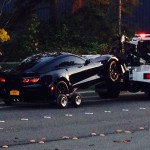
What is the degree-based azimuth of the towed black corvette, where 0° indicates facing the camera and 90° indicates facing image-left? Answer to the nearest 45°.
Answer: approximately 225°

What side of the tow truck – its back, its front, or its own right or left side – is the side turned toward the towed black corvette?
back

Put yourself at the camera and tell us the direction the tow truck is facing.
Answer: facing away from the viewer and to the right of the viewer

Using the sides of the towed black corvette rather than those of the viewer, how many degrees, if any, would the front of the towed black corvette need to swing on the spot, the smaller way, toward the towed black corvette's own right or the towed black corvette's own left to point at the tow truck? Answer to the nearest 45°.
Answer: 0° — it already faces it
